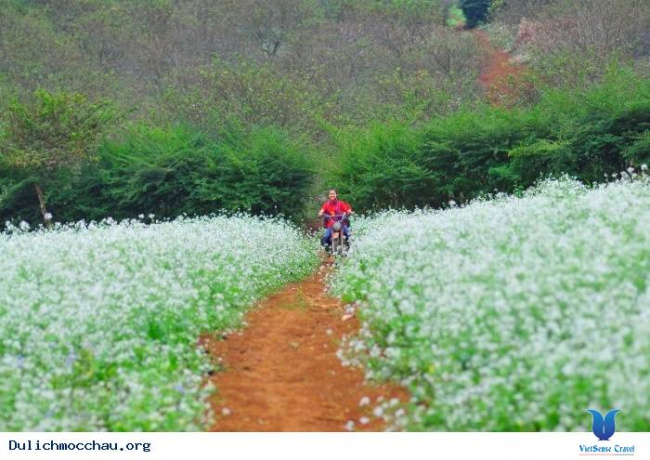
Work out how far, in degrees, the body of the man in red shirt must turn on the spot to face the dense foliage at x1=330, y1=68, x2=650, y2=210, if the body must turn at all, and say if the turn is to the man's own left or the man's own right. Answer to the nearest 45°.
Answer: approximately 135° to the man's own left

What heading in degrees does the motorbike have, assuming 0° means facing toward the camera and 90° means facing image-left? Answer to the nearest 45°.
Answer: approximately 0°

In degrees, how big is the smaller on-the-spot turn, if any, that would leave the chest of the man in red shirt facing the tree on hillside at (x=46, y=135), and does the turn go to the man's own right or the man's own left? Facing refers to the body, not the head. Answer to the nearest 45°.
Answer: approximately 135° to the man's own right
